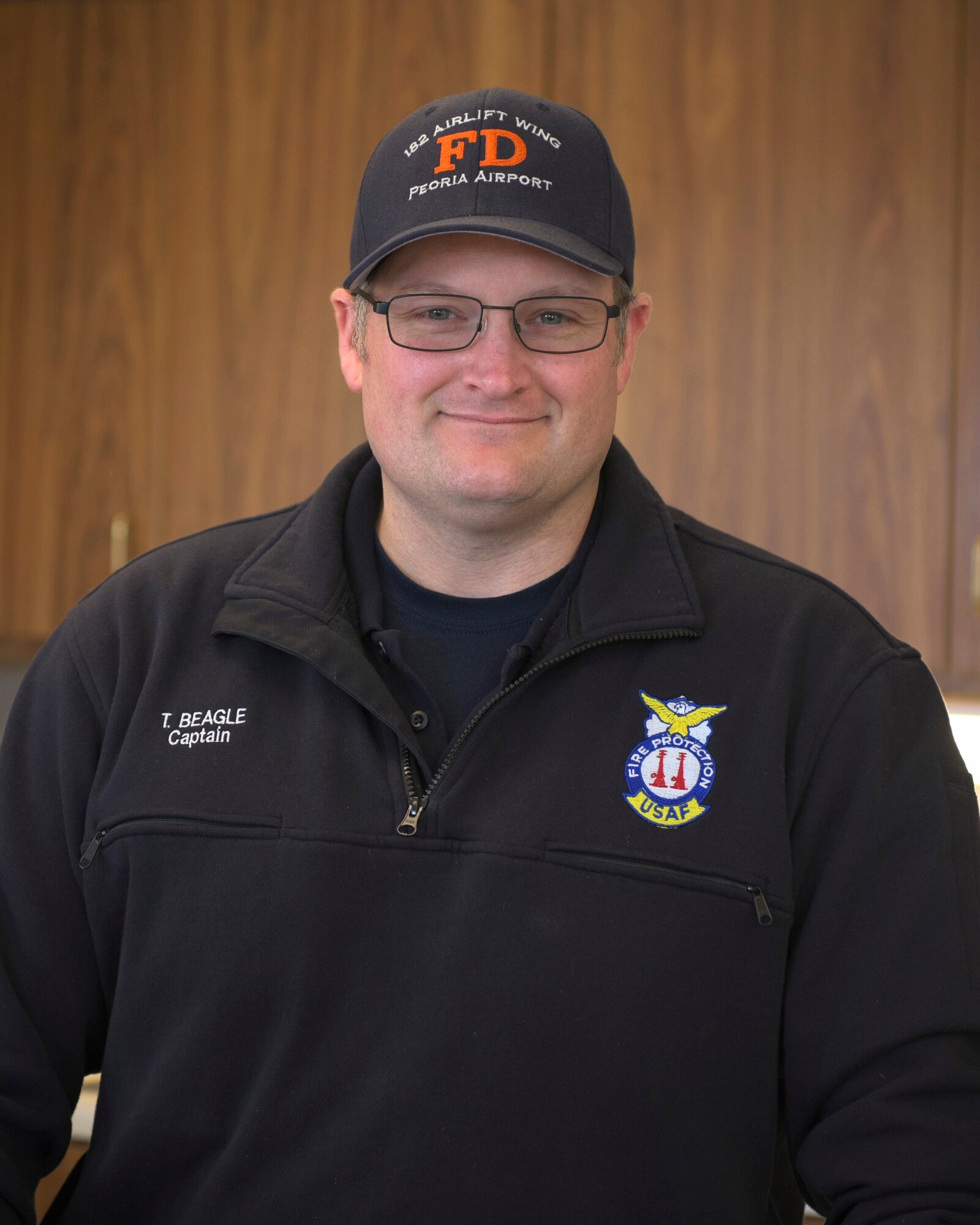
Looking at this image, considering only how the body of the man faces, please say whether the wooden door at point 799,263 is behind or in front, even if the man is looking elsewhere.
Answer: behind

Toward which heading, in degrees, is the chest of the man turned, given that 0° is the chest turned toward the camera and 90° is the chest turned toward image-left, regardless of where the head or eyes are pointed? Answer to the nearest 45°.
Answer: approximately 0°
